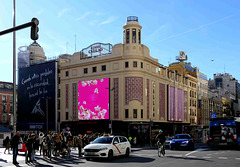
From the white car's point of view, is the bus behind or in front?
behind
